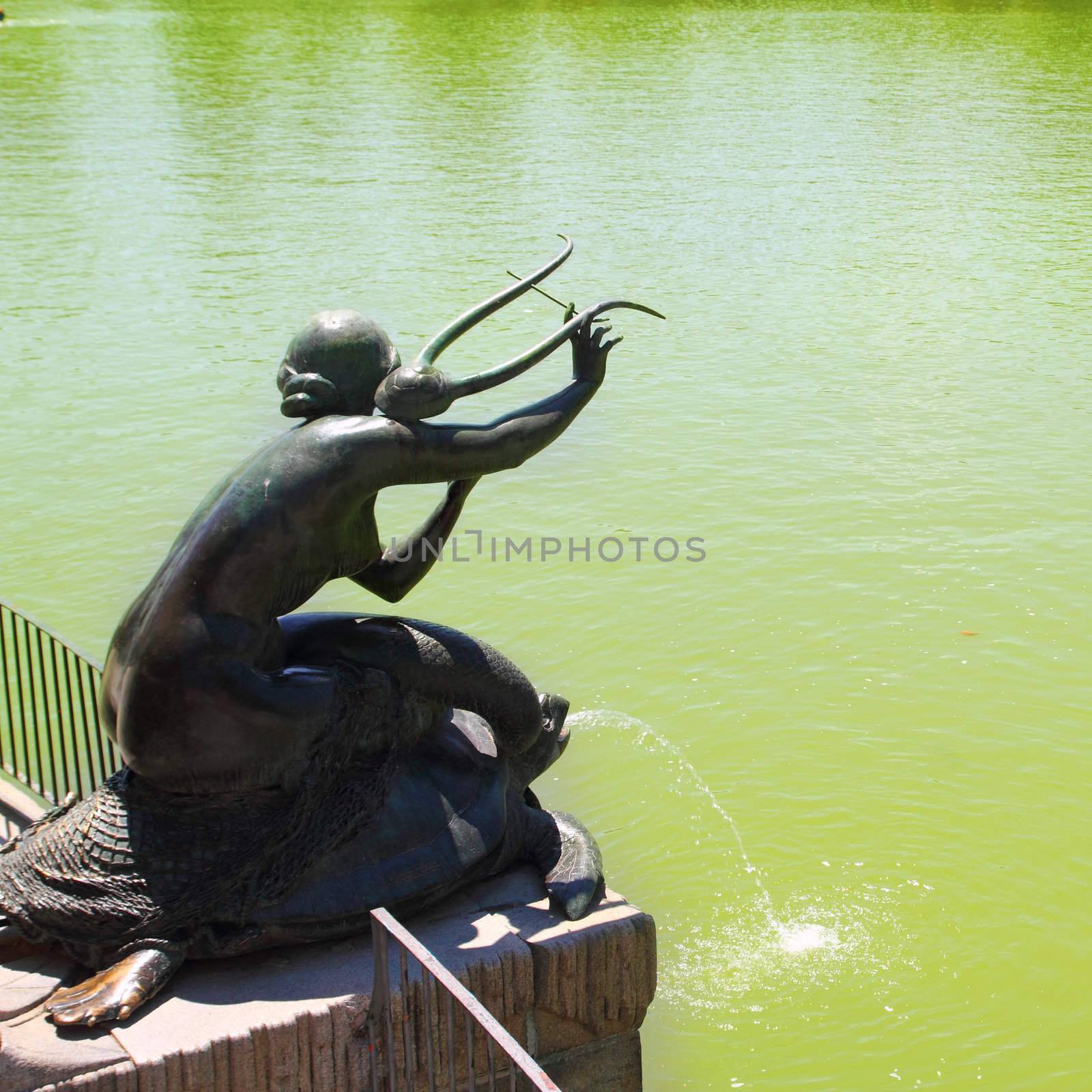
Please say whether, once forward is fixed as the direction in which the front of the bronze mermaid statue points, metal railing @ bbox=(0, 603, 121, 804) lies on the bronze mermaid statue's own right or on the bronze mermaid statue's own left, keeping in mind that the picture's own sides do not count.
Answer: on the bronze mermaid statue's own left

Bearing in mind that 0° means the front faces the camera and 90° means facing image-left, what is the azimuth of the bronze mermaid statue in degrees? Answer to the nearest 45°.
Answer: approximately 225°

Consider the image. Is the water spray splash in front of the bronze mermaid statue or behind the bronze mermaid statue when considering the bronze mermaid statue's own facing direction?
in front
